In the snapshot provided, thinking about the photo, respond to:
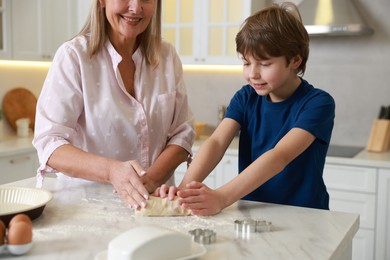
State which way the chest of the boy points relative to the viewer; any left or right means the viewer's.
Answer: facing the viewer and to the left of the viewer

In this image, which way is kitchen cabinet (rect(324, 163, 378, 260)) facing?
toward the camera

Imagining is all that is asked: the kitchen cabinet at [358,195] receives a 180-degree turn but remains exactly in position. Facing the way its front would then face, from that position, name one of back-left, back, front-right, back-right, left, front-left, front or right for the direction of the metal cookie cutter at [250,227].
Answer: back

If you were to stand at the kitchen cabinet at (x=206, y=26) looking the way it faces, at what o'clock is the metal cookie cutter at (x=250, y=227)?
The metal cookie cutter is roughly at 12 o'clock from the kitchen cabinet.

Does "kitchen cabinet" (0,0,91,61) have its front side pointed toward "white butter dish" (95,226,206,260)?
yes

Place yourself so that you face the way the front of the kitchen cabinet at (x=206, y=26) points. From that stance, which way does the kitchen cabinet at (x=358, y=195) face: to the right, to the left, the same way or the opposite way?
the same way

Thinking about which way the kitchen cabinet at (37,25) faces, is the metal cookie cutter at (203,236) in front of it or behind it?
in front

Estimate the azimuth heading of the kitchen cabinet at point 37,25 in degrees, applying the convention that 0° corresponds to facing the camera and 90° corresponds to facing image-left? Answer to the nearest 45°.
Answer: approximately 0°

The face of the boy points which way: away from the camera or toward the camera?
toward the camera

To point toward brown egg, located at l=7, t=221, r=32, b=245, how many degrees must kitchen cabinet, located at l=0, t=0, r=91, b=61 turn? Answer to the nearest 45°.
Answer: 0° — it already faces it

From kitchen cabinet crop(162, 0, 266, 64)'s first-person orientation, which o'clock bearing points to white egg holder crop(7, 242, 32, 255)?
The white egg holder is roughly at 12 o'clock from the kitchen cabinet.

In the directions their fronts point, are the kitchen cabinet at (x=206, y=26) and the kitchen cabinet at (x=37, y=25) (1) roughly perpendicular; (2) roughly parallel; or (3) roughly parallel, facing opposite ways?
roughly parallel
